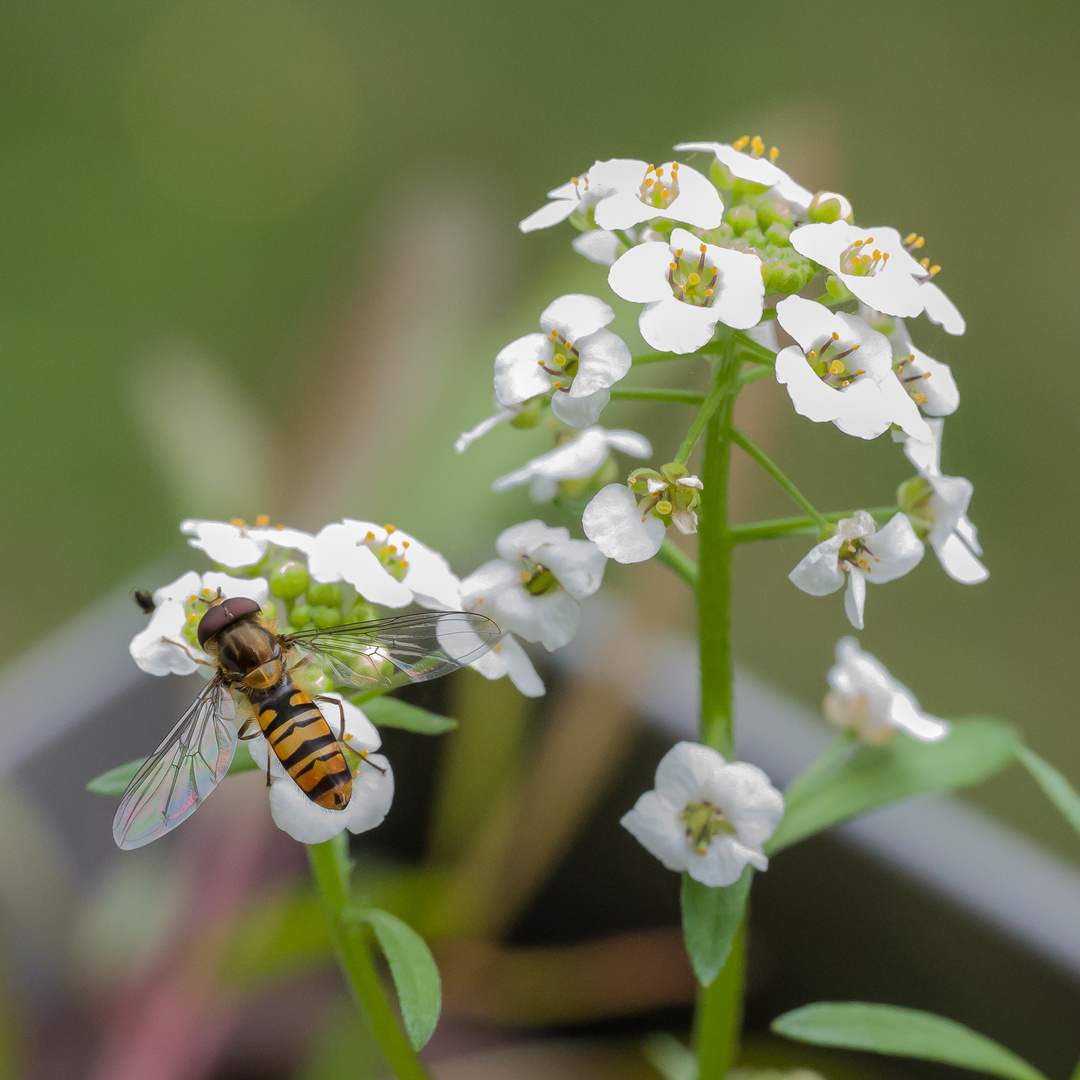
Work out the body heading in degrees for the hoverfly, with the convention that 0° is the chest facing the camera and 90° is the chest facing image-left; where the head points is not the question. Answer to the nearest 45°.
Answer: approximately 135°
